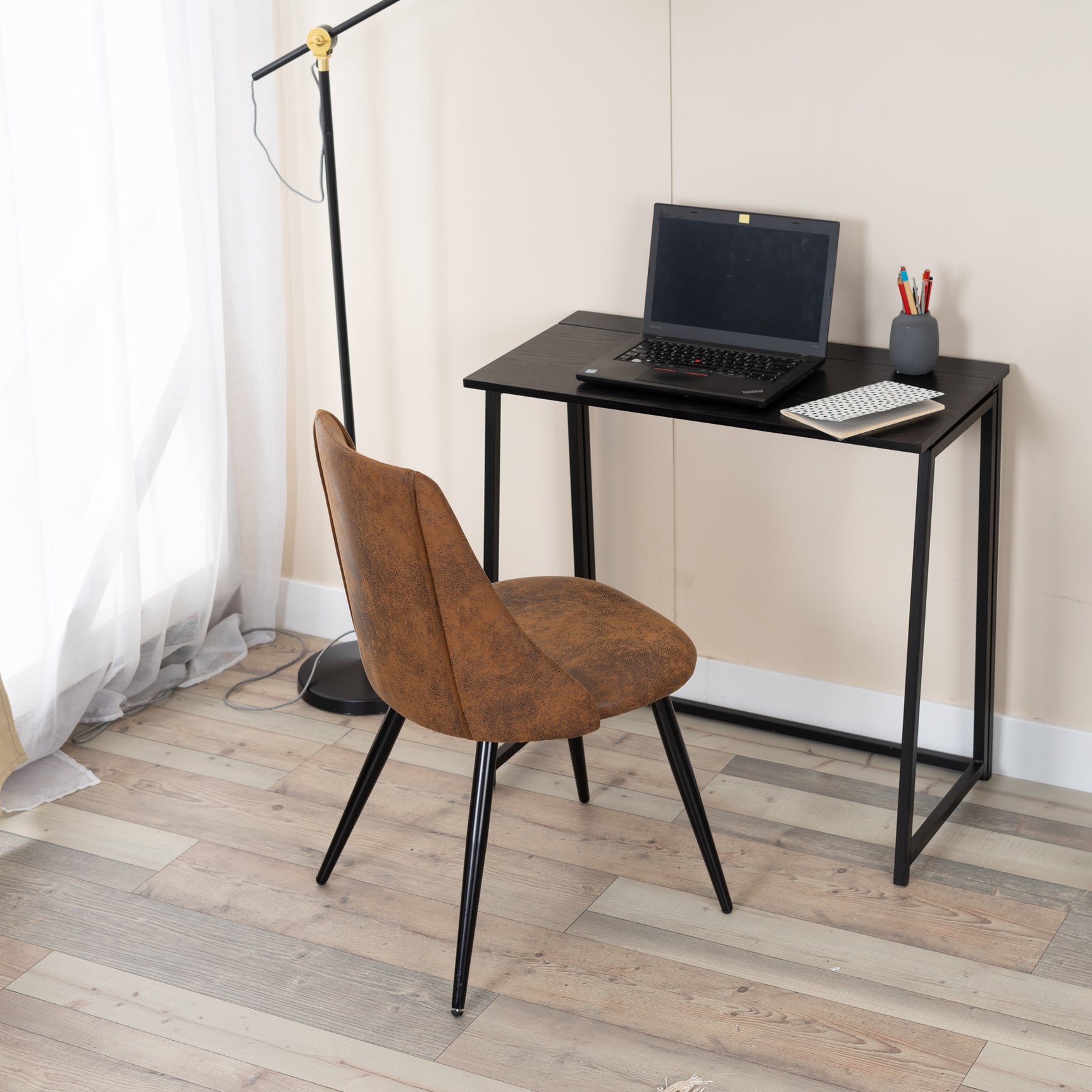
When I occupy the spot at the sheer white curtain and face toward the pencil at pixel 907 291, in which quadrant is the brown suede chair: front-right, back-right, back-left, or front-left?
front-right

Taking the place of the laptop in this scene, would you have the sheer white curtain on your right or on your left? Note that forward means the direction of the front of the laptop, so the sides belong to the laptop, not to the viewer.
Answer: on your right

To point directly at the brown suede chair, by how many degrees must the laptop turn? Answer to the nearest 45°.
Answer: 0° — it already faces it

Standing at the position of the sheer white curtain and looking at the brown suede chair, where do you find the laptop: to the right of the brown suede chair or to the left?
left

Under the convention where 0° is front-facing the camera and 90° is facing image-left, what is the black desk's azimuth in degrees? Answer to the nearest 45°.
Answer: approximately 45°

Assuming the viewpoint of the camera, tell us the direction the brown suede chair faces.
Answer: facing away from the viewer and to the right of the viewer

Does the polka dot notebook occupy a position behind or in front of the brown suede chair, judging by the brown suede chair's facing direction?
in front
